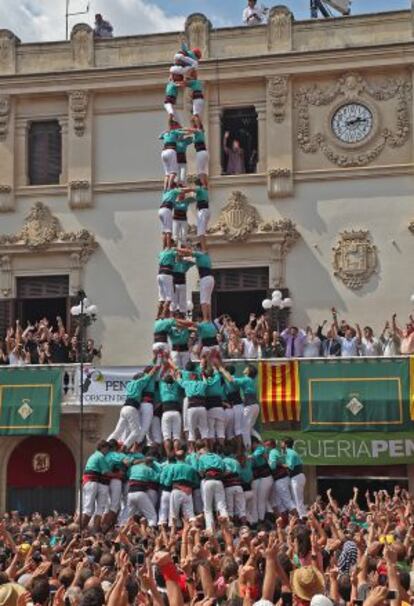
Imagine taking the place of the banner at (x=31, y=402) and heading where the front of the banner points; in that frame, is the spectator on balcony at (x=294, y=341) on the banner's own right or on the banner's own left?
on the banner's own left

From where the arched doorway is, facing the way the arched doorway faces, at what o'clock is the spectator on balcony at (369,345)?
The spectator on balcony is roughly at 10 o'clock from the arched doorway.

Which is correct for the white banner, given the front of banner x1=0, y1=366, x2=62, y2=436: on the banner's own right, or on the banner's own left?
on the banner's own left

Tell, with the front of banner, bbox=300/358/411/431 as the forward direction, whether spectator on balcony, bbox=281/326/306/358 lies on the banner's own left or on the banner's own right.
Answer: on the banner's own right

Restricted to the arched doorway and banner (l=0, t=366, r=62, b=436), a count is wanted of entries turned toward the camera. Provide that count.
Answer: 2

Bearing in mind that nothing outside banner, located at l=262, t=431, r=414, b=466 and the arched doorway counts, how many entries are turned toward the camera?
2
